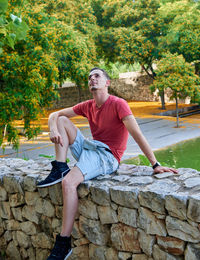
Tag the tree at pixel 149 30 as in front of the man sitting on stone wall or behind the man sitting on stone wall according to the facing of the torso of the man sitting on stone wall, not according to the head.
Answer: behind

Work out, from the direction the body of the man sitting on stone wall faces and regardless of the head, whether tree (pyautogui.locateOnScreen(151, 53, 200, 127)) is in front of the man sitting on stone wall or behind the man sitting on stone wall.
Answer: behind

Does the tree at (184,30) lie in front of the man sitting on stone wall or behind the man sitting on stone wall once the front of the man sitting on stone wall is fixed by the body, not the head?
behind

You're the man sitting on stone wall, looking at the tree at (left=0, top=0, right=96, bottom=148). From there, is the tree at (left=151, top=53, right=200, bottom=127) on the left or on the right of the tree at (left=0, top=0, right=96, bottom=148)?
right

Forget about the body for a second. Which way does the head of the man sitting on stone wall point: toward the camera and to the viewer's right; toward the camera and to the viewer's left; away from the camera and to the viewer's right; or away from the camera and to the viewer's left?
toward the camera and to the viewer's left

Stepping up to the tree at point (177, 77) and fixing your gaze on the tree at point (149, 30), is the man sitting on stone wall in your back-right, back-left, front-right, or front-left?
back-left

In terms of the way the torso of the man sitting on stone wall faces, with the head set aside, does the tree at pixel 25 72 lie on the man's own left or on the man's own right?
on the man's own right

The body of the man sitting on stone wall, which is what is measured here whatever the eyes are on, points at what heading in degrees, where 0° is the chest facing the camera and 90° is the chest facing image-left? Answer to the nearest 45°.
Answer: approximately 45°
